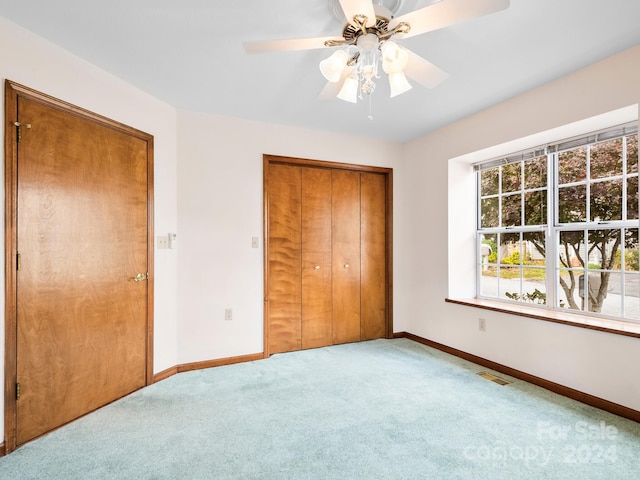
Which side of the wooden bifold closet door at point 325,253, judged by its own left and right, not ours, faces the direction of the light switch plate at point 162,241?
right

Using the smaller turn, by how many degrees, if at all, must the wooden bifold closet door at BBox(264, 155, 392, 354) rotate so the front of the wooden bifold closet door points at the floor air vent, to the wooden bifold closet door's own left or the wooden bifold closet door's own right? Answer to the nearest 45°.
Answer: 0° — it already faces it

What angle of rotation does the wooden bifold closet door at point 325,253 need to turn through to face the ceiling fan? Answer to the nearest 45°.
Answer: approximately 45° to its right

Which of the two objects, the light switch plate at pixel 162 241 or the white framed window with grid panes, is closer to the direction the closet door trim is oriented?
the white framed window with grid panes

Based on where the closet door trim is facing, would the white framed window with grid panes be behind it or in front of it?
in front

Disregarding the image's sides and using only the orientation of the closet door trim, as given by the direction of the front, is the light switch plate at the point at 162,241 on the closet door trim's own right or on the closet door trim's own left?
on the closet door trim's own right

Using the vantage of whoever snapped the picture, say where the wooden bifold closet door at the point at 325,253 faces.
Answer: facing the viewer and to the right of the viewer

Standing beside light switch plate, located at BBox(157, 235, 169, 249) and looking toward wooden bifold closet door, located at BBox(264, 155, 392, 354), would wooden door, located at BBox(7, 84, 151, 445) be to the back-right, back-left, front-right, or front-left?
back-right

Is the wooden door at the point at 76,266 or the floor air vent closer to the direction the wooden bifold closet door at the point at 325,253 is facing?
the floor air vent

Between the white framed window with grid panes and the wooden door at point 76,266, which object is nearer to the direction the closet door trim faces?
the white framed window with grid panes

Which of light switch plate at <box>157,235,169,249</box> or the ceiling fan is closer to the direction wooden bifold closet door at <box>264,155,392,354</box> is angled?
the ceiling fan

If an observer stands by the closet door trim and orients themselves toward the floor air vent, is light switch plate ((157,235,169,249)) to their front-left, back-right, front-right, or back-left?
back-right

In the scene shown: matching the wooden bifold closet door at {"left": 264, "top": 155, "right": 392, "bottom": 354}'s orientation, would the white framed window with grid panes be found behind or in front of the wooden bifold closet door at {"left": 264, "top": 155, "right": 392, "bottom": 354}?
in front

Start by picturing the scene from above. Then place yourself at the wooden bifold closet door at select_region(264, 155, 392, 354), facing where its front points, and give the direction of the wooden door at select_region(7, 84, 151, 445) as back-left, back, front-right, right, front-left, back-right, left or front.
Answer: right

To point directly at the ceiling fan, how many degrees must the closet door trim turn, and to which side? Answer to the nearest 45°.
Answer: approximately 45° to its right
